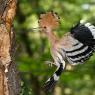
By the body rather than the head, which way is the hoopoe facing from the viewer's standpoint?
to the viewer's left
